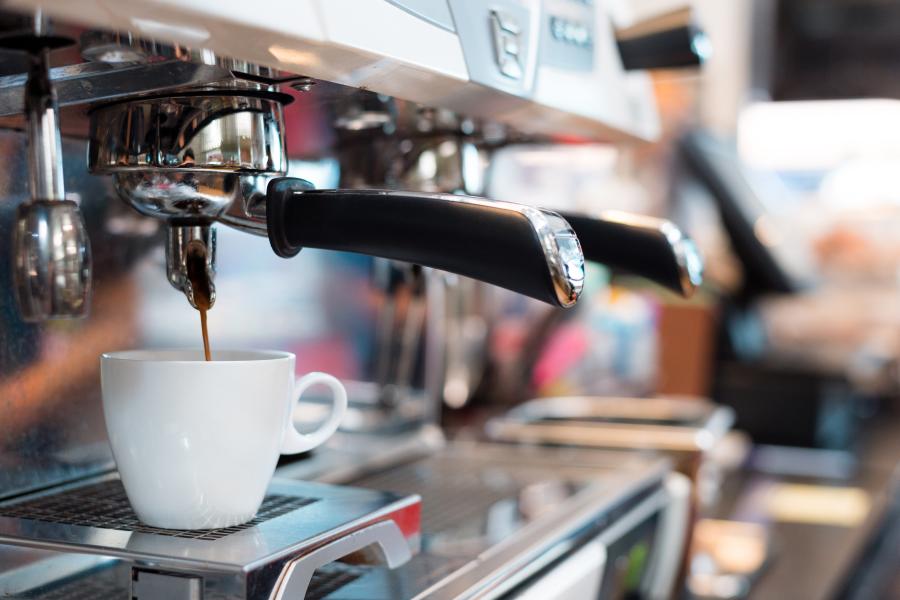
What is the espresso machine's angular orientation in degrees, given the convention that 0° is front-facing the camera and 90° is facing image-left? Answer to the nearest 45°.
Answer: approximately 315°
